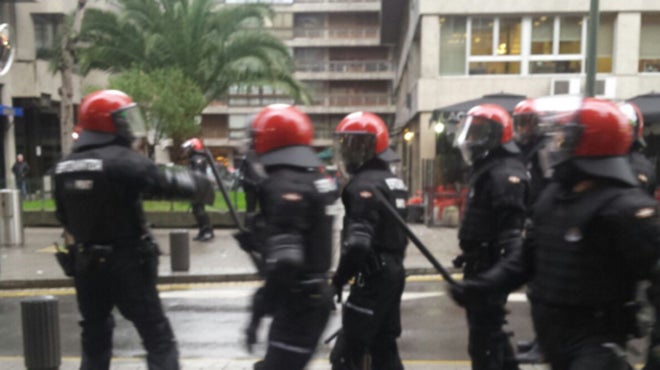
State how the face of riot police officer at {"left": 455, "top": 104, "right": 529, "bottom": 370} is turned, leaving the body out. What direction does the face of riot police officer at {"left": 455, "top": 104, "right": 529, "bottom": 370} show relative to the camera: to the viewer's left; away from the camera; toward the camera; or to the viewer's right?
to the viewer's left

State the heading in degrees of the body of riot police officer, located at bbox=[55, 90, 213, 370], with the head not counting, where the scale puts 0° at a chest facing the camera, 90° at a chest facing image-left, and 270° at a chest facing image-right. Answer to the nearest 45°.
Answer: approximately 225°

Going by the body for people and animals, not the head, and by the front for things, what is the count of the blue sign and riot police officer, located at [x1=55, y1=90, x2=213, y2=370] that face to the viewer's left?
0

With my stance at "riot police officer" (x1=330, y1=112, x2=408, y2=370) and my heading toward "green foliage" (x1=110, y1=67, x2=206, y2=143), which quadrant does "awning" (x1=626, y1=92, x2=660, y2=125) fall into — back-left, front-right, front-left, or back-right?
front-right

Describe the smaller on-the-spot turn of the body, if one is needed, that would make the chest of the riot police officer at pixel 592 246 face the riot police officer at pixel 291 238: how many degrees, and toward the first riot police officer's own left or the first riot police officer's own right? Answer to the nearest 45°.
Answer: approximately 45° to the first riot police officer's own right

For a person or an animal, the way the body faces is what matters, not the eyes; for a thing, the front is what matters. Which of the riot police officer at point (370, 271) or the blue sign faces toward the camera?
the blue sign

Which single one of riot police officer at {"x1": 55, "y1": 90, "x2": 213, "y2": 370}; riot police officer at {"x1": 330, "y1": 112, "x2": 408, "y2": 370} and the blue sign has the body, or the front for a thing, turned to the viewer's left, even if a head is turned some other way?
riot police officer at {"x1": 330, "y1": 112, "x2": 408, "y2": 370}

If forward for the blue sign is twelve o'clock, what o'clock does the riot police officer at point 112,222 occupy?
The riot police officer is roughly at 12 o'clock from the blue sign.

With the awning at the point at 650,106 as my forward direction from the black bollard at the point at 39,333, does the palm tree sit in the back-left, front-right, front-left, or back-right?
front-left

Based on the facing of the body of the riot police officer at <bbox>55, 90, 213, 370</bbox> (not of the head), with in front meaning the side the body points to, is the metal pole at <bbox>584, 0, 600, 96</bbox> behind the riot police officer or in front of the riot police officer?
in front

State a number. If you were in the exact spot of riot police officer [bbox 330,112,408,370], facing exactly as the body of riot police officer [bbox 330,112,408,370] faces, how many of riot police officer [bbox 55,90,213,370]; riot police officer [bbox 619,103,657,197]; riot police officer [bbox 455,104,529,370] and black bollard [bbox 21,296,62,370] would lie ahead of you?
2

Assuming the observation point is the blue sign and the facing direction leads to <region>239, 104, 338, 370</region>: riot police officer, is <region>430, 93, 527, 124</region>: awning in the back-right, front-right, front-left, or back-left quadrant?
front-left

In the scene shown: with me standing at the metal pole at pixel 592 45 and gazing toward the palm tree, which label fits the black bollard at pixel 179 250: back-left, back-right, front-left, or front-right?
front-left

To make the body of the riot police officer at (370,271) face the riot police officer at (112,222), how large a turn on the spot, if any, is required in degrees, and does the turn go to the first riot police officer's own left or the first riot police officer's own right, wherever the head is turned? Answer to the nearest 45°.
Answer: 0° — they already face them

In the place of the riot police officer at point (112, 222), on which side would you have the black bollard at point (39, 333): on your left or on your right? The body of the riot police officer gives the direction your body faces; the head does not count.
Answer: on your left
